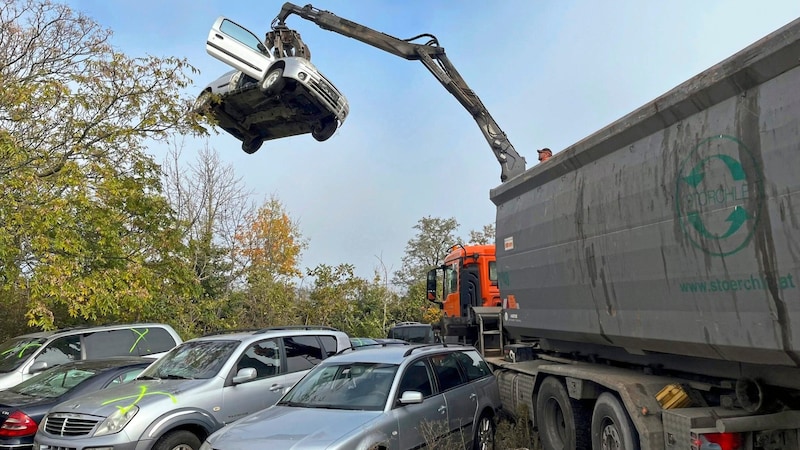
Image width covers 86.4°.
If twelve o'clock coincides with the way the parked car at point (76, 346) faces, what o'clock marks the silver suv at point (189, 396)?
The silver suv is roughly at 10 o'clock from the parked car.

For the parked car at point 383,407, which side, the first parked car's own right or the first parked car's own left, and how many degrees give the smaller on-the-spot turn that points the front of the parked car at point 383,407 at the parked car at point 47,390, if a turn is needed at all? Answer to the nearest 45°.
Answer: approximately 90° to the first parked car's own right

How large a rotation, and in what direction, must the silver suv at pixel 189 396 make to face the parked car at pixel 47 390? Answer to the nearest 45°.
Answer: approximately 90° to its right

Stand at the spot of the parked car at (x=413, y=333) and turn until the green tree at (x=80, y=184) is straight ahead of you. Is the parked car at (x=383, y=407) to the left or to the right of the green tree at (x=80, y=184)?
left

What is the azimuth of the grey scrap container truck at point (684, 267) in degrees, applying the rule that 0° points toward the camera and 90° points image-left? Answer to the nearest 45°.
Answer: approximately 135°
